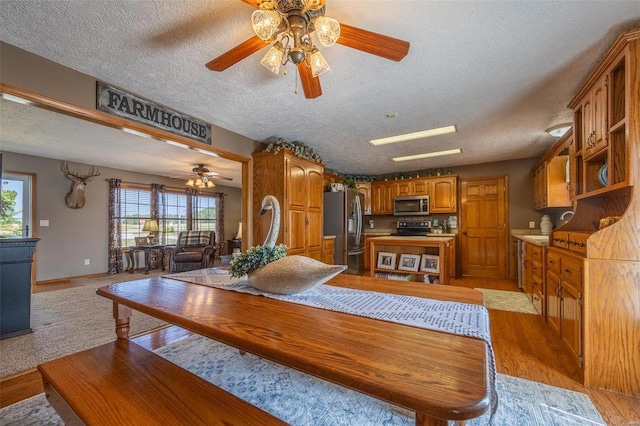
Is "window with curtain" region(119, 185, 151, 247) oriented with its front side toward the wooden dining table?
yes

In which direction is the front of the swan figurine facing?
to the viewer's left

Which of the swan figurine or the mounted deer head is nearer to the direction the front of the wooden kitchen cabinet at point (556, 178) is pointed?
the mounted deer head

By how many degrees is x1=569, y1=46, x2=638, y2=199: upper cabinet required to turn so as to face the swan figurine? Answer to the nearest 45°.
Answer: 0° — it already faces it

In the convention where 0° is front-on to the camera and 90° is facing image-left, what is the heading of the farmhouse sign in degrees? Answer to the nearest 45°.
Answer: approximately 315°

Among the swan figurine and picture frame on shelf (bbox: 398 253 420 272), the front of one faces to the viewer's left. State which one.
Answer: the swan figurine

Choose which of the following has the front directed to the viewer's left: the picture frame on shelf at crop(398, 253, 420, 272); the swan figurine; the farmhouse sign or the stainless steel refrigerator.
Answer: the swan figurine

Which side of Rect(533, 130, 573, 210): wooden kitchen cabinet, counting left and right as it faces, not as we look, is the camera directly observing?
left

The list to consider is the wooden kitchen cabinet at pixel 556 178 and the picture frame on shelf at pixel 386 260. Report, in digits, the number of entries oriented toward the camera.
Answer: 1

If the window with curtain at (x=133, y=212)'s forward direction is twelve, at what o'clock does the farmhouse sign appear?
The farmhouse sign is roughly at 12 o'clock from the window with curtain.

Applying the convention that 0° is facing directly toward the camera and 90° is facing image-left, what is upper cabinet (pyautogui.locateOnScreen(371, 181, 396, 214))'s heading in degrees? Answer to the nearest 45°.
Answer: approximately 0°

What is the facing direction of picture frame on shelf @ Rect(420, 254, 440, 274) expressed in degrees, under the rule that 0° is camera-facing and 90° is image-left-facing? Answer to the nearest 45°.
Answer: approximately 0°
